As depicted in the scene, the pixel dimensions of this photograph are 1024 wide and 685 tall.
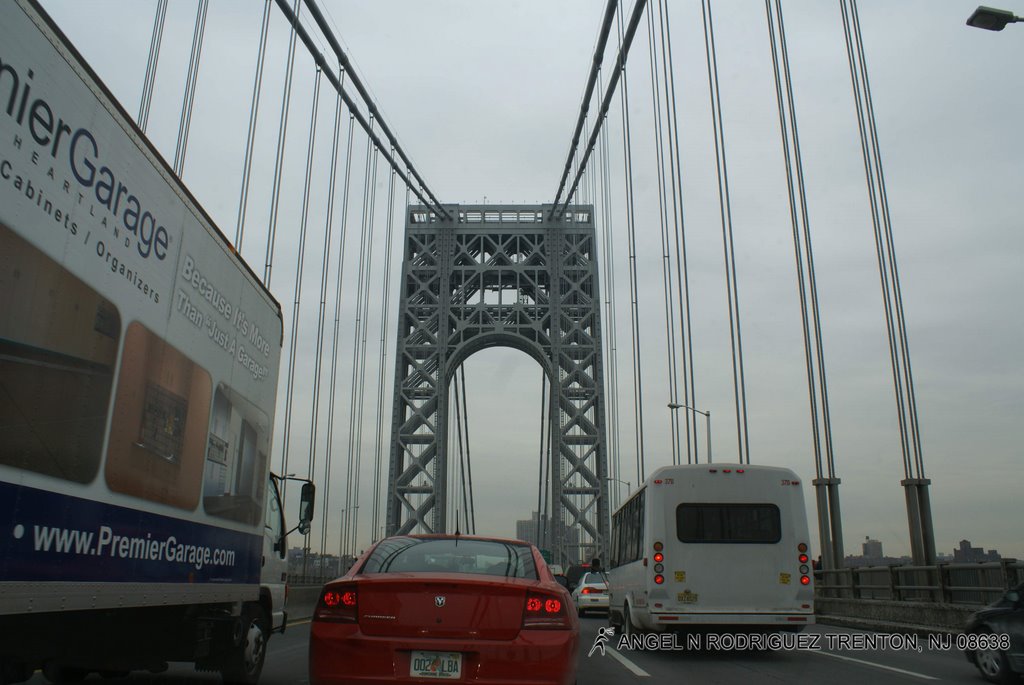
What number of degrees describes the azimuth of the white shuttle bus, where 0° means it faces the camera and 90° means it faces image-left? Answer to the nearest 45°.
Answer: approximately 180°

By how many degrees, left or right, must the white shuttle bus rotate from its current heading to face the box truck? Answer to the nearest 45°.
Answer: approximately 180°

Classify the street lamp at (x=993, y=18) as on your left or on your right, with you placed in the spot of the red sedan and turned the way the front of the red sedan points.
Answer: on your right

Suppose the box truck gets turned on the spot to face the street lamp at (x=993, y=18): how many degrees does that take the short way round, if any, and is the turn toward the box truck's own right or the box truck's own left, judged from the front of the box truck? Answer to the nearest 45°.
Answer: approximately 45° to the box truck's own right

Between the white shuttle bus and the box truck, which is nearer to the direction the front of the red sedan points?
the white shuttle bus

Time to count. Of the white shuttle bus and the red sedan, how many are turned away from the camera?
2

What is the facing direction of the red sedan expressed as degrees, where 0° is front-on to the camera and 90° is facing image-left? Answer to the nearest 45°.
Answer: approximately 180°

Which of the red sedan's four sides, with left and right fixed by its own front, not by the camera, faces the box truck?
left

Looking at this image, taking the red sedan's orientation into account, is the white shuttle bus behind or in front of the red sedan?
in front

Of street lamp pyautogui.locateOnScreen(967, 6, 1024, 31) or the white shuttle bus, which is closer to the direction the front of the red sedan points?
the white shuttle bus

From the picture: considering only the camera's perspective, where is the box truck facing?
facing away from the viewer and to the right of the viewer

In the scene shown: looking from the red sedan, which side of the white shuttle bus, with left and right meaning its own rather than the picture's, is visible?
back
